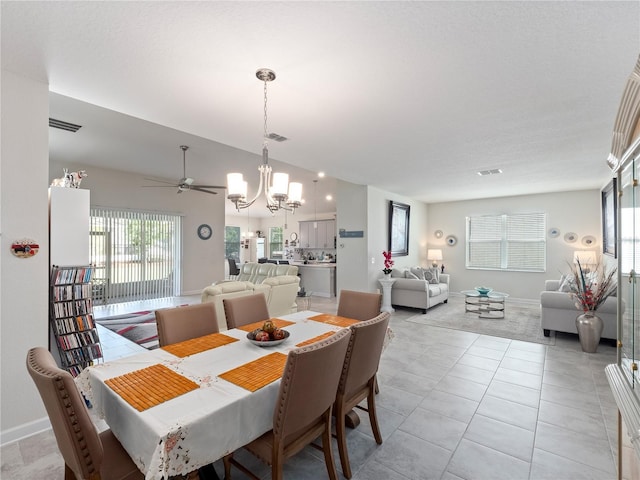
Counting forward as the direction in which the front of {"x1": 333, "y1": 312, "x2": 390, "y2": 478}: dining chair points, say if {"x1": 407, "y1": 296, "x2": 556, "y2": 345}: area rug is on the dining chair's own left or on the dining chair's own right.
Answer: on the dining chair's own right

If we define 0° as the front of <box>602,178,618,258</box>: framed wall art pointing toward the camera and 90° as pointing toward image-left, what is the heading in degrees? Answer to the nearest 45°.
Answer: approximately 90°

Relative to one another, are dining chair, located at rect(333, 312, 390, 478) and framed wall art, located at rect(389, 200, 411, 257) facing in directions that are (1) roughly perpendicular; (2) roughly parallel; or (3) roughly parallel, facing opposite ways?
roughly parallel, facing opposite ways

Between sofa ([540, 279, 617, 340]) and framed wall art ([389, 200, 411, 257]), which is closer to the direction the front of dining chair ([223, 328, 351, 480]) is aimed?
the framed wall art

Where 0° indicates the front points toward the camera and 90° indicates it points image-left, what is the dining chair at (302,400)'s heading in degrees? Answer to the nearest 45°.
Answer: approximately 135°

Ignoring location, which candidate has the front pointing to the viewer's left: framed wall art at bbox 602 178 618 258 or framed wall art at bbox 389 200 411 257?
framed wall art at bbox 602 178 618 258

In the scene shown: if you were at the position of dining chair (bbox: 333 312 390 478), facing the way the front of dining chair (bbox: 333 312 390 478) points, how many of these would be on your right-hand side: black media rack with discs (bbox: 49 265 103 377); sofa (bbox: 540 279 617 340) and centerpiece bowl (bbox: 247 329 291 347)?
1

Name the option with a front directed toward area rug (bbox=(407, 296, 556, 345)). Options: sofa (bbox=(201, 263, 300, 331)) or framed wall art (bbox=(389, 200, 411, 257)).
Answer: the framed wall art

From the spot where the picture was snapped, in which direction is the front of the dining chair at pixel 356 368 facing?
facing away from the viewer and to the left of the viewer

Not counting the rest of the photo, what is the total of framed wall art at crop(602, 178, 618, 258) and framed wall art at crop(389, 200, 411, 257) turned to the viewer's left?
1

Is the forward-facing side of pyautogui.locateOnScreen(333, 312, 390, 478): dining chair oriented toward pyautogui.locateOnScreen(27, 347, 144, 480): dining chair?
no

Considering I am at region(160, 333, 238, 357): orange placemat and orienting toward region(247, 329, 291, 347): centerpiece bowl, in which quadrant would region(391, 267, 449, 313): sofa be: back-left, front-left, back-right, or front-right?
front-left

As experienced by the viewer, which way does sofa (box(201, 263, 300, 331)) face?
facing the viewer and to the left of the viewer

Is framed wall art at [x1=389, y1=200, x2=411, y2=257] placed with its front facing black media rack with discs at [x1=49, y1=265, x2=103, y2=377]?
no

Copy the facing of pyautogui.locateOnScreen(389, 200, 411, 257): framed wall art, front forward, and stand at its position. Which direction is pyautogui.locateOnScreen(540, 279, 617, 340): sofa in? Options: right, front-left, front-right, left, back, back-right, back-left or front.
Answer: front
